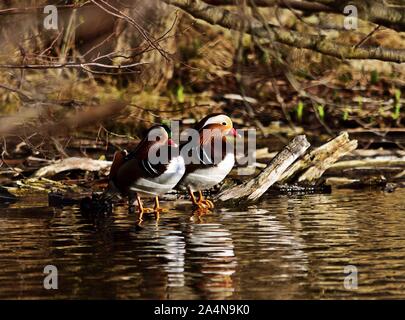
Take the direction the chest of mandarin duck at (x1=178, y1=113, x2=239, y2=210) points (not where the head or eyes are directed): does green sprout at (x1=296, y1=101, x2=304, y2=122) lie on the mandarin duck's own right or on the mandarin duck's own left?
on the mandarin duck's own left

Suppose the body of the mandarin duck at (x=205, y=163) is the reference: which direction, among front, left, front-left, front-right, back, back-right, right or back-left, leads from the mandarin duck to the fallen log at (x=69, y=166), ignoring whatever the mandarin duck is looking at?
back-left

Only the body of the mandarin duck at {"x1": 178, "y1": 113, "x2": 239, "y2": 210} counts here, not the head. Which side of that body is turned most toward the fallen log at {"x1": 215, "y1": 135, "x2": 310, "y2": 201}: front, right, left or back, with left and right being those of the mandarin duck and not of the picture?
front

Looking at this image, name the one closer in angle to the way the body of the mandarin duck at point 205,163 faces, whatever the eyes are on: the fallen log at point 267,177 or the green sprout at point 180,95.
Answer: the fallen log

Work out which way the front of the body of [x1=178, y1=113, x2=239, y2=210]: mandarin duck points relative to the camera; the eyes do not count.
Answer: to the viewer's right

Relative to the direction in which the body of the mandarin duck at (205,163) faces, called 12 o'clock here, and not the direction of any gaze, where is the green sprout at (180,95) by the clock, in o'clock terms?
The green sprout is roughly at 9 o'clock from the mandarin duck.
